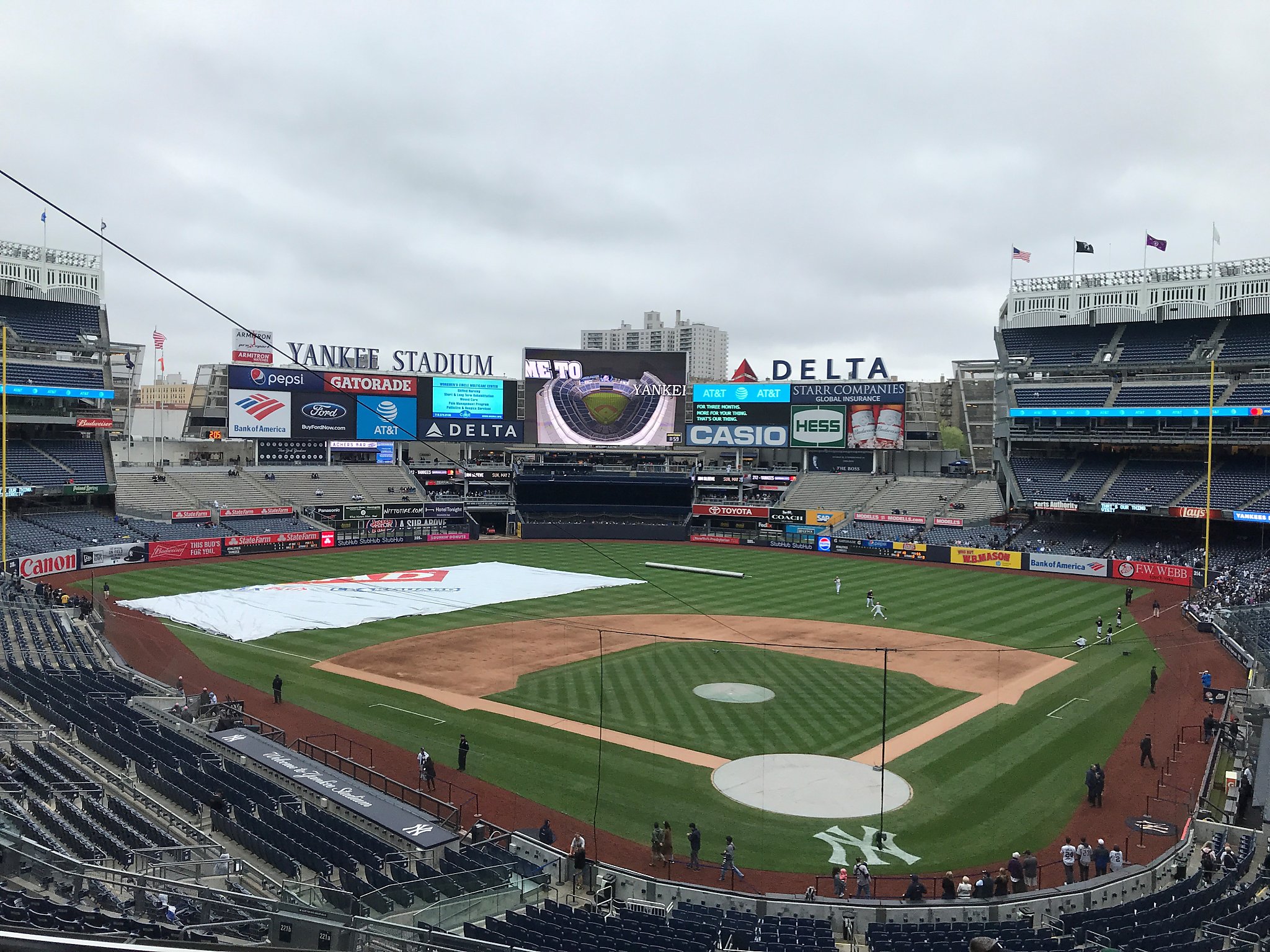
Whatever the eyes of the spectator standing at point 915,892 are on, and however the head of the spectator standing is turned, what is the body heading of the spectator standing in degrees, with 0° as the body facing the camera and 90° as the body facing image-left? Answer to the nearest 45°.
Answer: approximately 180°

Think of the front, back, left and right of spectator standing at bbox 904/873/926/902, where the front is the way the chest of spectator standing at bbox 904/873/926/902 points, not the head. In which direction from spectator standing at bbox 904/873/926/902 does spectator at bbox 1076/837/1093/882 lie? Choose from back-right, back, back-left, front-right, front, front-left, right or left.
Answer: front-right

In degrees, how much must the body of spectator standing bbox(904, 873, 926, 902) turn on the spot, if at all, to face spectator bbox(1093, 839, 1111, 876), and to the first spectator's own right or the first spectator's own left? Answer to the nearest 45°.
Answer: approximately 45° to the first spectator's own right

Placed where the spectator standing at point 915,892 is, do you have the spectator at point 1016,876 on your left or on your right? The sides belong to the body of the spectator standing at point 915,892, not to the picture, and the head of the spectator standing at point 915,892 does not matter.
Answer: on your right

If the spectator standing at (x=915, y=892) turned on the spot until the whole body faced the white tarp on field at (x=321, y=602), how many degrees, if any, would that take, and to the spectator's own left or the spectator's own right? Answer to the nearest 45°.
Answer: approximately 45° to the spectator's own left

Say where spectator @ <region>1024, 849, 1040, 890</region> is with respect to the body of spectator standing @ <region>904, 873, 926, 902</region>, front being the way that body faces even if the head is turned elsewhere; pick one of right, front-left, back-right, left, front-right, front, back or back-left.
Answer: front-right
